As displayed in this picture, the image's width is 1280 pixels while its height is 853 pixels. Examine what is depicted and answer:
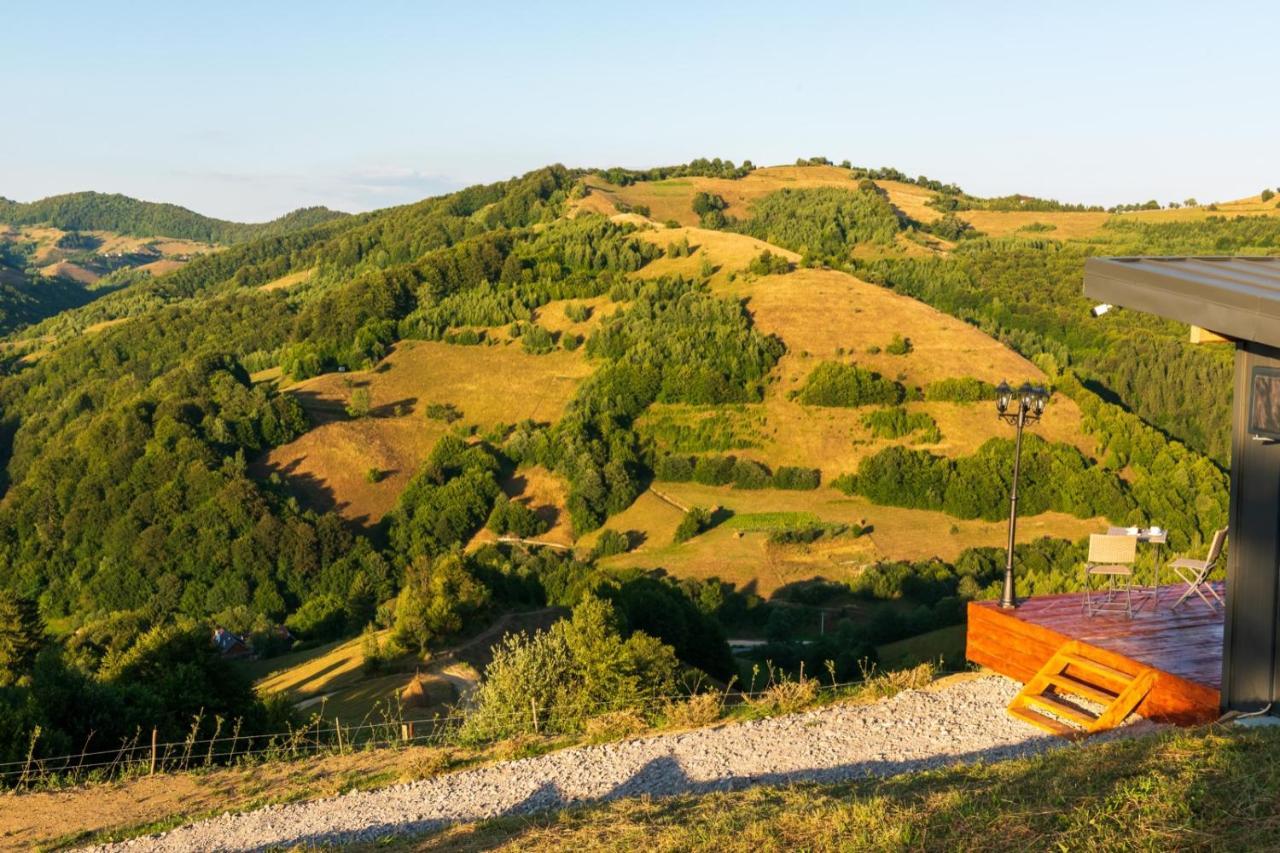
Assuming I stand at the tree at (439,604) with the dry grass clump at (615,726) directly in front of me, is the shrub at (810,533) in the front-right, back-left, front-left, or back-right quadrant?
back-left

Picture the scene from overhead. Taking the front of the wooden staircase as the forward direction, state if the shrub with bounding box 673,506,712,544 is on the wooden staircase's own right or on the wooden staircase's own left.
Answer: on the wooden staircase's own right

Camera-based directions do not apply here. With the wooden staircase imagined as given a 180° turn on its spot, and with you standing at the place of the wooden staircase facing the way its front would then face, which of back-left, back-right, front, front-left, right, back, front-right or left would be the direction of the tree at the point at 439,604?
left

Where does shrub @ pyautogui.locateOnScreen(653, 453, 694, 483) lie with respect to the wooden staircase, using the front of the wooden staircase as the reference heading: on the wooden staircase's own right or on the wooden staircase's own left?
on the wooden staircase's own right

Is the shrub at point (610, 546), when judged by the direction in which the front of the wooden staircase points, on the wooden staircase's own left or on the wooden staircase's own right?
on the wooden staircase's own right

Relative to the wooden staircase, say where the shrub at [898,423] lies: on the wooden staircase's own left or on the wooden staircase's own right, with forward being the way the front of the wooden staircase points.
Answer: on the wooden staircase's own right

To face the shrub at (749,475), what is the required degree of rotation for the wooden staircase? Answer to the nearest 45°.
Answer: approximately 135° to its right

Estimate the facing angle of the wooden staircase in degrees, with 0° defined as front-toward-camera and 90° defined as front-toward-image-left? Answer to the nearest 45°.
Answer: approximately 45°

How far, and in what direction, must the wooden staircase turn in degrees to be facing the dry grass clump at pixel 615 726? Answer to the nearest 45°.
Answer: approximately 45° to its right

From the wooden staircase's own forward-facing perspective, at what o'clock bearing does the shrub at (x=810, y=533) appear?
The shrub is roughly at 4 o'clock from the wooden staircase.

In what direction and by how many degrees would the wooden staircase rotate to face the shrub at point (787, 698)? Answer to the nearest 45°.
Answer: approximately 45° to its right

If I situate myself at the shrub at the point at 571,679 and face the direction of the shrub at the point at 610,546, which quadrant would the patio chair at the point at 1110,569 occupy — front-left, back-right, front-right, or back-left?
back-right
